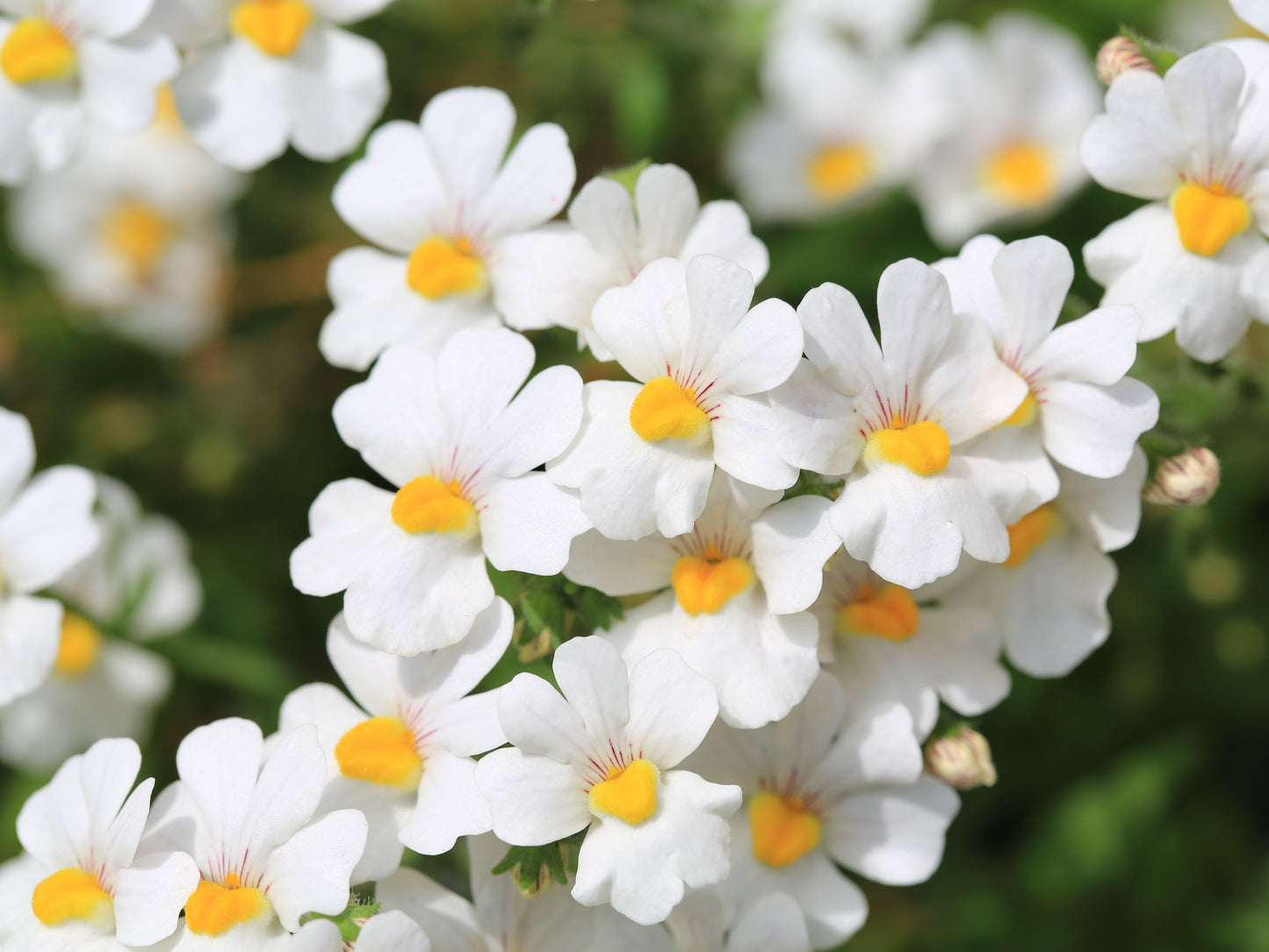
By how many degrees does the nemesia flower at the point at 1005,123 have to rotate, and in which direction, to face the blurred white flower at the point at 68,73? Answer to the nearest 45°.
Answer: approximately 45° to its right

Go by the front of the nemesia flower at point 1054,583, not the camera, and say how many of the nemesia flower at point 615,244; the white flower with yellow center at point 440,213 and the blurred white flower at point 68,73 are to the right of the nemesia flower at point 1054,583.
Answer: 3

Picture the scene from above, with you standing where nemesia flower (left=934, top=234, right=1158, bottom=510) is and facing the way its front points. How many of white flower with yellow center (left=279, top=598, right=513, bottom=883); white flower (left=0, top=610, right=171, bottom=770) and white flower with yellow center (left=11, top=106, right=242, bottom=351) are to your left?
0

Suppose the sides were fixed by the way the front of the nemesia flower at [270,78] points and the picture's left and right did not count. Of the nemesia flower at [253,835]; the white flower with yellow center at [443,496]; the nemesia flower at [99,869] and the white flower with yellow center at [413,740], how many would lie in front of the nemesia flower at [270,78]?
4

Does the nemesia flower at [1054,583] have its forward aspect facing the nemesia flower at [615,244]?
no

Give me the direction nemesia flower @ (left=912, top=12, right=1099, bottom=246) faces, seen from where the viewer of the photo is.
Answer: facing the viewer

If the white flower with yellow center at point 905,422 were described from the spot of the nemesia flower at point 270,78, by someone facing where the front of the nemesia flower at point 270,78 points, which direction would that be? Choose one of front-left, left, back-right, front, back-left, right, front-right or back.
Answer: front-left

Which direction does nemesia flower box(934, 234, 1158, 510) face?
toward the camera

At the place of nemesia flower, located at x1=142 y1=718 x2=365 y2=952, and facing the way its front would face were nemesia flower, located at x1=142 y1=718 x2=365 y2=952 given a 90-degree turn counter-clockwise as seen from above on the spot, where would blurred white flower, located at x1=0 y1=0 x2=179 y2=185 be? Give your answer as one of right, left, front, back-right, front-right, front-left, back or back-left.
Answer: left

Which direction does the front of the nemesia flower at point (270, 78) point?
toward the camera

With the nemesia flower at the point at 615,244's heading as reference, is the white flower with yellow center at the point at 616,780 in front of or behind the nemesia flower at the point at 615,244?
in front

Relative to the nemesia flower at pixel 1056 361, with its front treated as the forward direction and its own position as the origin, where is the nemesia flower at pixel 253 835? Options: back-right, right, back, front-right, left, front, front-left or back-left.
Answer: front-right

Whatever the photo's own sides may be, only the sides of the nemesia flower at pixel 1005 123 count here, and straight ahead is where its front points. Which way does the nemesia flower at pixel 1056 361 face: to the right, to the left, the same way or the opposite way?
the same way

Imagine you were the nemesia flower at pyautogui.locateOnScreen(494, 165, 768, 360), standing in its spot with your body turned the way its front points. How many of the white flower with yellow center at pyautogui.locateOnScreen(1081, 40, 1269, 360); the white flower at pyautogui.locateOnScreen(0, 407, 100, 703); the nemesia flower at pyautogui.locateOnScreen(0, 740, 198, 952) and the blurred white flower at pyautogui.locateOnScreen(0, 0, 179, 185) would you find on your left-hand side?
1

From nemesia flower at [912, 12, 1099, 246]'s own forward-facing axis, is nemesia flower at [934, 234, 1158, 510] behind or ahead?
ahead
